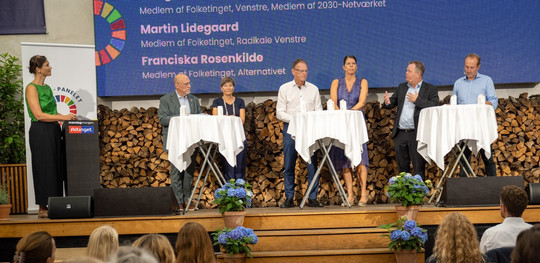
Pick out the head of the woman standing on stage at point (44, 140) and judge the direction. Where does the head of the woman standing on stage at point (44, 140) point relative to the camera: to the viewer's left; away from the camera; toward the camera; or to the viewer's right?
to the viewer's right

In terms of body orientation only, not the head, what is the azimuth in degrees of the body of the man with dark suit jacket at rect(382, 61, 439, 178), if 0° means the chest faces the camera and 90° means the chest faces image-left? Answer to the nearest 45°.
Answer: approximately 45°

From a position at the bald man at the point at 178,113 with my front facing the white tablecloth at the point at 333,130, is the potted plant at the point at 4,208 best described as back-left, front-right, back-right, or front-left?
back-right

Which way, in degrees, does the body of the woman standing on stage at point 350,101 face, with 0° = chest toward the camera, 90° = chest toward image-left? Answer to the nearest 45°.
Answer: approximately 0°

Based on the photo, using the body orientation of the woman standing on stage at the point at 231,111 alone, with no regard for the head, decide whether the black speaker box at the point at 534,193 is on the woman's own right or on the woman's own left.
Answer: on the woman's own left

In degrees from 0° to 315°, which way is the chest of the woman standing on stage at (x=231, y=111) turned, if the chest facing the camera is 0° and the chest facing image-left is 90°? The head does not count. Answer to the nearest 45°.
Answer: approximately 0°

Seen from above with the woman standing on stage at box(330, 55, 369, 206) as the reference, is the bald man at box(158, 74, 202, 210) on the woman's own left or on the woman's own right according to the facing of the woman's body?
on the woman's own right

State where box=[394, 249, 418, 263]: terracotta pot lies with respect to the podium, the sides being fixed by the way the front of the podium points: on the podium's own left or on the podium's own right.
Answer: on the podium's own left
